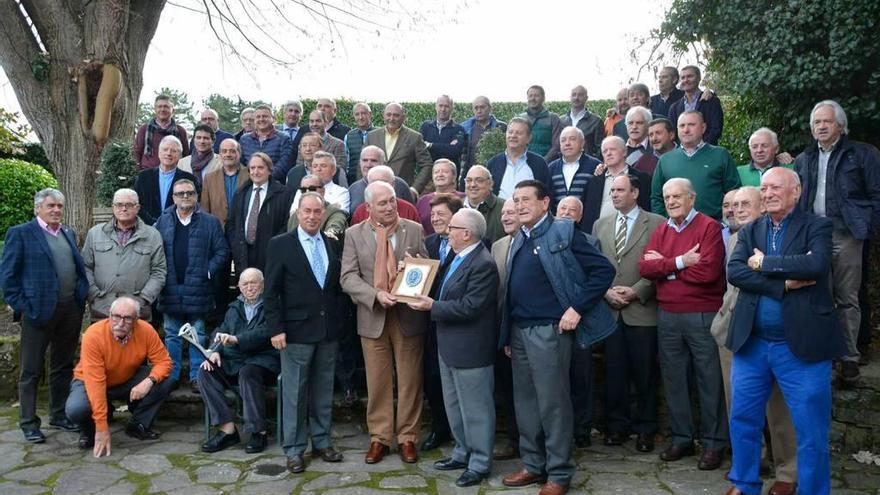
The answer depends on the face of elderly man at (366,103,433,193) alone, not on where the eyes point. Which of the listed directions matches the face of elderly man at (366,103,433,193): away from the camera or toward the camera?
toward the camera

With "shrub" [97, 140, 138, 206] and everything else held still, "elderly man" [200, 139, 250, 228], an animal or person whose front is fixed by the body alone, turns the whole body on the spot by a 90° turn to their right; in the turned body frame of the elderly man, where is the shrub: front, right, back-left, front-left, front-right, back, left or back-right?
front-right

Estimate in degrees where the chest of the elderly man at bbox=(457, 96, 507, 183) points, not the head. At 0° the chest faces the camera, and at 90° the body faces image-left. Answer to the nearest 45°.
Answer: approximately 0°

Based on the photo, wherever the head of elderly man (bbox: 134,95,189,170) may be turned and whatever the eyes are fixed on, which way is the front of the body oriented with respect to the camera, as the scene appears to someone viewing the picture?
toward the camera

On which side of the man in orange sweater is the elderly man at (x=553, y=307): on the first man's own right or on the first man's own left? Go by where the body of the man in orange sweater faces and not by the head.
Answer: on the first man's own left

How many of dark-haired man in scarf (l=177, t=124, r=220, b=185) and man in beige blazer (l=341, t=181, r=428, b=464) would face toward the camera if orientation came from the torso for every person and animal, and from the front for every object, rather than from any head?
2

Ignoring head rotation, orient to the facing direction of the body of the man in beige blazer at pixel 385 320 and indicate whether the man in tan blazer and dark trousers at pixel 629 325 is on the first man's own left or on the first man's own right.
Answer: on the first man's own left

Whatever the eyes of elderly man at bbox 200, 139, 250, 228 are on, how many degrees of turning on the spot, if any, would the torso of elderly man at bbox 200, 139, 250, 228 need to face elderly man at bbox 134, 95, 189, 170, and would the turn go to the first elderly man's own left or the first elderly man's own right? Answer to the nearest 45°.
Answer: approximately 135° to the first elderly man's own right

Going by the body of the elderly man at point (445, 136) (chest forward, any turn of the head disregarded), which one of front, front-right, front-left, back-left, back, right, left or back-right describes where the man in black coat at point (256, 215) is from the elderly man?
front-right

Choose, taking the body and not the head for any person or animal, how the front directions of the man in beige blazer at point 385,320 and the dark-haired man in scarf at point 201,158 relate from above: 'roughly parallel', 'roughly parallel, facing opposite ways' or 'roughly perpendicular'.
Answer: roughly parallel
